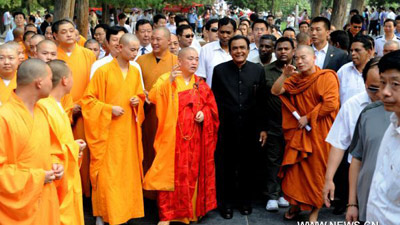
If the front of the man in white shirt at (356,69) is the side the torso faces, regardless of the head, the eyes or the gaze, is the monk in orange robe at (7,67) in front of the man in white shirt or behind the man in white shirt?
in front

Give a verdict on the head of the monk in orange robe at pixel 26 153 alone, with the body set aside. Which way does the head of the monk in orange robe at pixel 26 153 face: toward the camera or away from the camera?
away from the camera

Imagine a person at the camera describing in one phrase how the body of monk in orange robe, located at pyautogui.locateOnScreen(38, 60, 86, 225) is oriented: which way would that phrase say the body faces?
to the viewer's right

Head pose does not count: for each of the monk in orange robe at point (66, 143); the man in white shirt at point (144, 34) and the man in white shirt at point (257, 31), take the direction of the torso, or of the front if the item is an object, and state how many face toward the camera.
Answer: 2

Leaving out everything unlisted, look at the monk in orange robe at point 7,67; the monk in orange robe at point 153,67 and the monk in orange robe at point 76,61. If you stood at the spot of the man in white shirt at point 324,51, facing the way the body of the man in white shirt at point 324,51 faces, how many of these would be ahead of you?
3

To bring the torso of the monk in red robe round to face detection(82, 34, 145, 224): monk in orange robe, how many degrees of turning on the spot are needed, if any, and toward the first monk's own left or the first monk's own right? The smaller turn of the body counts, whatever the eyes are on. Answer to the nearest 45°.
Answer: approximately 135° to the first monk's own right

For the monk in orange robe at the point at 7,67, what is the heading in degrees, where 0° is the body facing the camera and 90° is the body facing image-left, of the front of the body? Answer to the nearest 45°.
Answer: approximately 0°

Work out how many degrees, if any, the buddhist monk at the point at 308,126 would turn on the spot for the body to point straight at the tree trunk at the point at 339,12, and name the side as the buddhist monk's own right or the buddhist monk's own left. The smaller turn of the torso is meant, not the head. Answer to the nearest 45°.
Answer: approximately 135° to the buddhist monk's own right

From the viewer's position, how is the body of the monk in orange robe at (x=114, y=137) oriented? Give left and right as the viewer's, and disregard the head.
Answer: facing the viewer and to the right of the viewer

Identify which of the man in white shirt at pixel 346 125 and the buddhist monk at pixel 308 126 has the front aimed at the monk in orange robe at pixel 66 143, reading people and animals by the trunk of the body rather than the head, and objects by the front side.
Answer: the buddhist monk

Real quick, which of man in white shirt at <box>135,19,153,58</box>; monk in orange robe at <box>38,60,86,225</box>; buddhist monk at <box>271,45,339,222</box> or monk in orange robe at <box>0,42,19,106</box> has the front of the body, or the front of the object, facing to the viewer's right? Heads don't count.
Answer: monk in orange robe at <box>38,60,86,225</box>

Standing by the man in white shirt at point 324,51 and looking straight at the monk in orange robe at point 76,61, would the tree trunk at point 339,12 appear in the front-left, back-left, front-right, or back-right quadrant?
back-right
